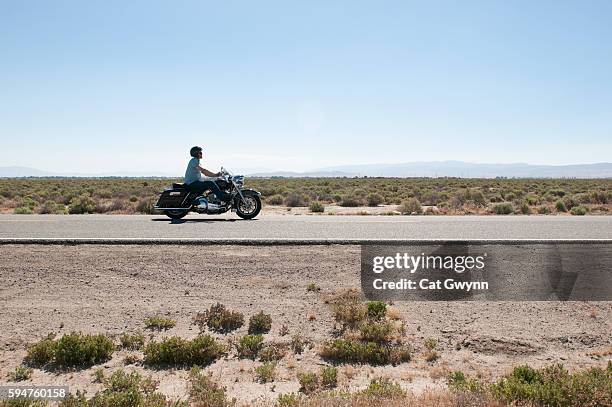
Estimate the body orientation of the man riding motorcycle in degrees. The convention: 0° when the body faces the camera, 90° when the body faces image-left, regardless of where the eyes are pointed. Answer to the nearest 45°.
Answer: approximately 270°

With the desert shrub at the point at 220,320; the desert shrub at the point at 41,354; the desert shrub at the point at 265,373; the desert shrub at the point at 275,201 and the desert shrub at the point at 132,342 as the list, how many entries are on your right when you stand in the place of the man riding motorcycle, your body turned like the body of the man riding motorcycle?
4

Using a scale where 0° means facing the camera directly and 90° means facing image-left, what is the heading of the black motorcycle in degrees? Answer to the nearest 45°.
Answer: approximately 270°

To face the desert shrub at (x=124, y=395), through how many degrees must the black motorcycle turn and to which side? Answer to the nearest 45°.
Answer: approximately 90° to its right

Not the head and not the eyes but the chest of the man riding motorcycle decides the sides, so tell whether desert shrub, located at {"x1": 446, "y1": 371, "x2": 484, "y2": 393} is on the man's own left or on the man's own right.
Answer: on the man's own right

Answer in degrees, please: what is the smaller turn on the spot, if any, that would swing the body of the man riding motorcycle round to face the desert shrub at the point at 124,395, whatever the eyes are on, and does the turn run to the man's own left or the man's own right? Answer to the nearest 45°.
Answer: approximately 90° to the man's own right

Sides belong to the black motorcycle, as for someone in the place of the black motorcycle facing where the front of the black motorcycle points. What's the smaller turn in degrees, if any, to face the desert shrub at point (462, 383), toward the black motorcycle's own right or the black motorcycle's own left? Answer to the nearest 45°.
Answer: approximately 90° to the black motorcycle's own right

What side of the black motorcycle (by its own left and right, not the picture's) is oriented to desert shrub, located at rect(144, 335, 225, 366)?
right

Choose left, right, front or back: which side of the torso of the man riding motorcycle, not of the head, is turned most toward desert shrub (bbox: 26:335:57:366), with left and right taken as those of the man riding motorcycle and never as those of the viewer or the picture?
right

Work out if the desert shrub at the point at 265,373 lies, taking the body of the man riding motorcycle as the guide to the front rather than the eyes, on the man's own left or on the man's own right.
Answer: on the man's own right
